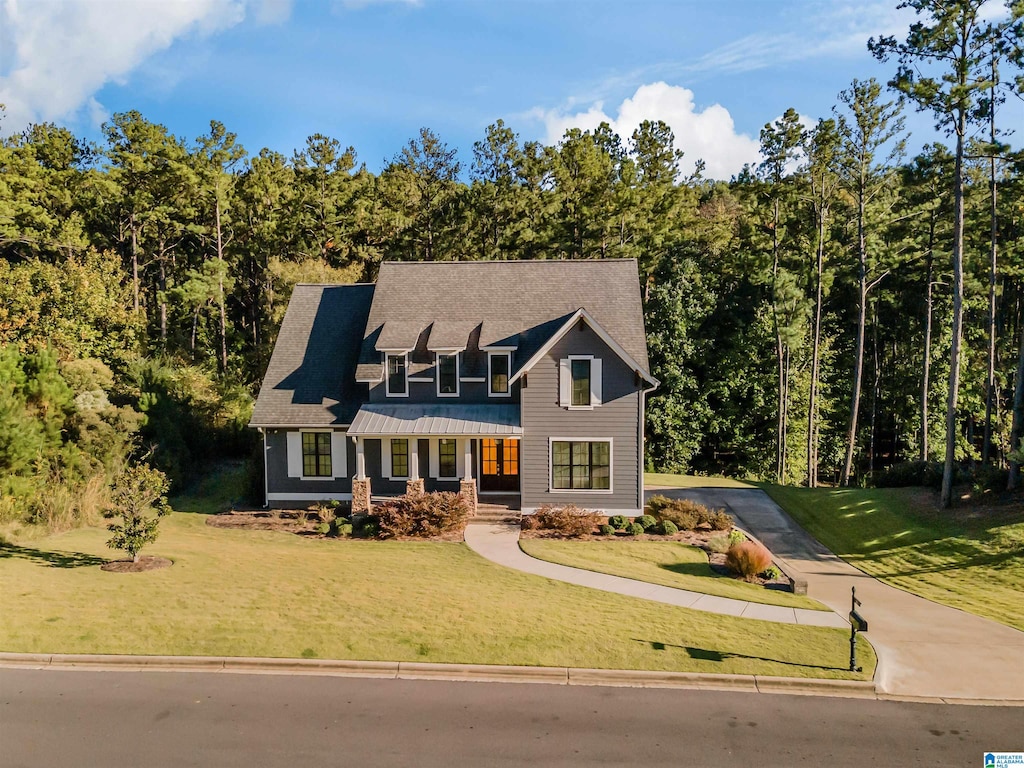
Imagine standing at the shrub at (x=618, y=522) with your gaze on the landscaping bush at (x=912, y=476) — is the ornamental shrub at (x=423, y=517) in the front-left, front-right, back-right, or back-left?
back-left

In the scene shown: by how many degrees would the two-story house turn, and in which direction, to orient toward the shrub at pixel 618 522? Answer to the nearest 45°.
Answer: approximately 45° to its left

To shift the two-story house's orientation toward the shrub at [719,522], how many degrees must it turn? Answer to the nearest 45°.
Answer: approximately 45° to its left

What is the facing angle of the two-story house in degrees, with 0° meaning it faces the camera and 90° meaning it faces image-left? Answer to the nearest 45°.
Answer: approximately 0°

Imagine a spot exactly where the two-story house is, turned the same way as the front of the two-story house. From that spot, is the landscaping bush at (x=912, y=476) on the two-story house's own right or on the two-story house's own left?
on the two-story house's own left

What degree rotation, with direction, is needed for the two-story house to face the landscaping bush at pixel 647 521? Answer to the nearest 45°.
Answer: approximately 45° to its left
